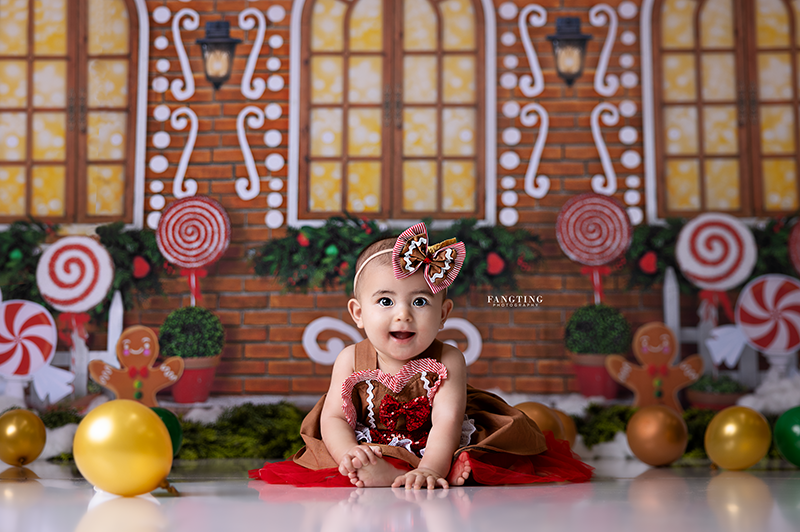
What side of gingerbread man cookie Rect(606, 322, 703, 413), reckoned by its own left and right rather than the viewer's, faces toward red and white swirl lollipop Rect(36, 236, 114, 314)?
right

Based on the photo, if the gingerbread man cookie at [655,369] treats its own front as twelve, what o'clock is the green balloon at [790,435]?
The green balloon is roughly at 11 o'clock from the gingerbread man cookie.

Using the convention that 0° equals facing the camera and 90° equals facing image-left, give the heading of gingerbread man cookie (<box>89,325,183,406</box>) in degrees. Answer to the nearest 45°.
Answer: approximately 0°

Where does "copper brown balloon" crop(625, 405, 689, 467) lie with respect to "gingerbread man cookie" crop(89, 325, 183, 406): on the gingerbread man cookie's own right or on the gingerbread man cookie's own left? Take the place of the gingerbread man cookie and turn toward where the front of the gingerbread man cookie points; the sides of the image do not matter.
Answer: on the gingerbread man cookie's own left

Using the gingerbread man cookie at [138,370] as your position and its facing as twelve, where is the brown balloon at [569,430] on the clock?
The brown balloon is roughly at 10 o'clock from the gingerbread man cookie.

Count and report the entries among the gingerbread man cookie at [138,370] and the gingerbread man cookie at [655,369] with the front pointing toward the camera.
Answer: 2

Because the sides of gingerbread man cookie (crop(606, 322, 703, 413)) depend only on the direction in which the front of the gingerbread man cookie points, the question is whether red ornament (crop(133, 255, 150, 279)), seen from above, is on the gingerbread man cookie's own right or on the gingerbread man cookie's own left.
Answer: on the gingerbread man cookie's own right

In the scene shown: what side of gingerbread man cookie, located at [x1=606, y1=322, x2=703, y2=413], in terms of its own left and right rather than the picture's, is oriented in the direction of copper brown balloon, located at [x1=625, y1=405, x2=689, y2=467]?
front
